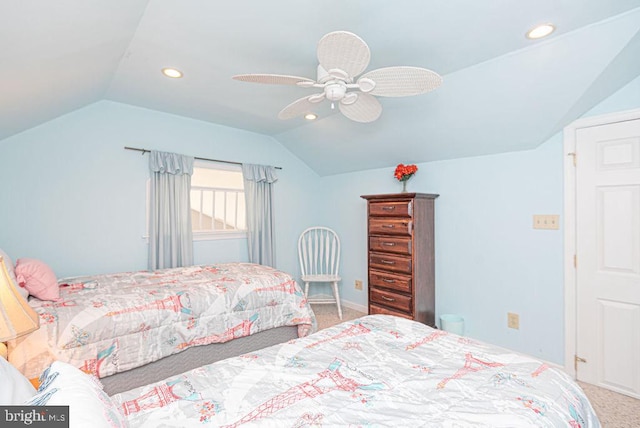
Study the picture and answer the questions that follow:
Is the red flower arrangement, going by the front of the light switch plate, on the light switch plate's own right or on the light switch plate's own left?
on the light switch plate's own right

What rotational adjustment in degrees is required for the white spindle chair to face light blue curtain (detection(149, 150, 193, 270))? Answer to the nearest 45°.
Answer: approximately 45° to its right

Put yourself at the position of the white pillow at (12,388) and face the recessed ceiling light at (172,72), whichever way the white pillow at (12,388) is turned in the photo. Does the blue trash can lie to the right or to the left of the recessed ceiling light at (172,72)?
right

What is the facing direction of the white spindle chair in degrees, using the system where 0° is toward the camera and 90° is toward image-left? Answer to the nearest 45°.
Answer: approximately 0°

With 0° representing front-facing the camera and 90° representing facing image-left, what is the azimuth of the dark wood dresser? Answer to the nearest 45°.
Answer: approximately 45°
